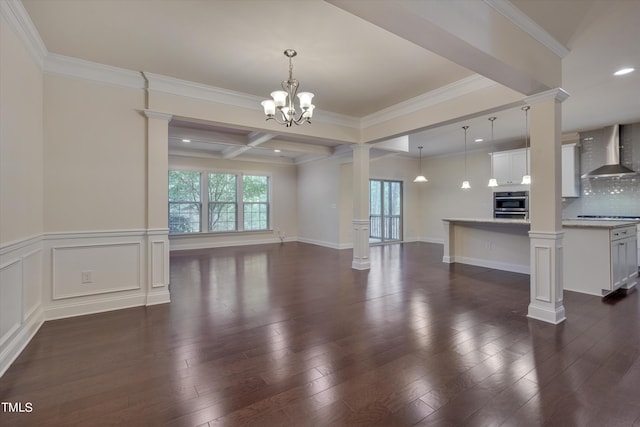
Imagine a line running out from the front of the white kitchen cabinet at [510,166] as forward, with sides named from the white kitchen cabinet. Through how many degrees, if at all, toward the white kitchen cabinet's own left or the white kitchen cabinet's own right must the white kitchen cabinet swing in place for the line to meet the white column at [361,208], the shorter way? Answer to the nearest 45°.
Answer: approximately 45° to the white kitchen cabinet's own right

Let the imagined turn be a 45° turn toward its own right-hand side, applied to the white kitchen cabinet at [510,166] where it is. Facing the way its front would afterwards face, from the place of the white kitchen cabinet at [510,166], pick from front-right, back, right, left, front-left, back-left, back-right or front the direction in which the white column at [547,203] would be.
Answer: front-left

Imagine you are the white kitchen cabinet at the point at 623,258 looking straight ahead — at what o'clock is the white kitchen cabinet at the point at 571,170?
the white kitchen cabinet at the point at 571,170 is roughly at 7 o'clock from the white kitchen cabinet at the point at 623,258.

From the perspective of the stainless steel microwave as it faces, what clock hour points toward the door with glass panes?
The door with glass panes is roughly at 3 o'clock from the stainless steel microwave.

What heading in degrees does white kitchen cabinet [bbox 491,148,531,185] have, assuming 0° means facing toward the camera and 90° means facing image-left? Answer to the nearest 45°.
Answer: approximately 0°

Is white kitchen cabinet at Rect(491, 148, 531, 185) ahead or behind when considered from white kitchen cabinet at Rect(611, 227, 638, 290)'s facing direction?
behind

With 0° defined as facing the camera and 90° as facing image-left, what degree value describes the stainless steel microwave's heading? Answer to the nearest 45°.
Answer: approximately 0°

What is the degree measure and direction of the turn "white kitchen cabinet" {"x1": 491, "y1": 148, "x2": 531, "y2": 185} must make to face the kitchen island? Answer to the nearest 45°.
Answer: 0° — it already faces it

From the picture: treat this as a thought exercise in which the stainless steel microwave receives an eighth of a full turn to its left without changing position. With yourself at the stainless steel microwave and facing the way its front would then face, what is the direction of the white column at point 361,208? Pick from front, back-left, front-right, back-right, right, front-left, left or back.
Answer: right

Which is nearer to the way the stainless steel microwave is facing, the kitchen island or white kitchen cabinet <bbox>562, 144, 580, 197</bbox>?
the kitchen island

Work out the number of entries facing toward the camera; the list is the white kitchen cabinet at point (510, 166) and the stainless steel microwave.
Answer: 2

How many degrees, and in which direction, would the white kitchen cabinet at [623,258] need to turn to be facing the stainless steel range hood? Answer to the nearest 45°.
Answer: approximately 135° to its left

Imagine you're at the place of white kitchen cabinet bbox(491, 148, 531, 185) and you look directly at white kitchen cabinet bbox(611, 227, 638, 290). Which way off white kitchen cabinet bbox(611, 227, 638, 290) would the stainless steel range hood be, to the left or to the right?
left

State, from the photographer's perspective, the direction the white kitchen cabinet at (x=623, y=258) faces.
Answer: facing the viewer and to the right of the viewer
